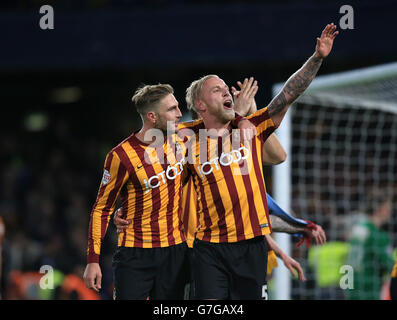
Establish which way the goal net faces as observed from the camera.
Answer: facing the viewer and to the left of the viewer
